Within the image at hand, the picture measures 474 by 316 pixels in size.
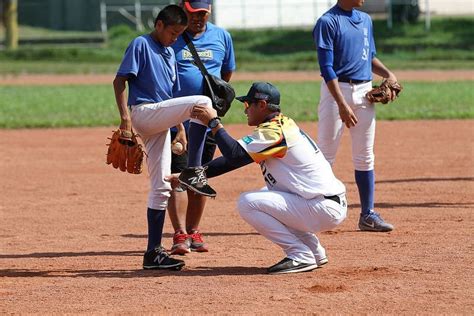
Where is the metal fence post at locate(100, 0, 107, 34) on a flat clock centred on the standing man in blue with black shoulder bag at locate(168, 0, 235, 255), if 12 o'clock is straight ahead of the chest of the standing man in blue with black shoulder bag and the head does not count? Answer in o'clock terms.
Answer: The metal fence post is roughly at 6 o'clock from the standing man in blue with black shoulder bag.

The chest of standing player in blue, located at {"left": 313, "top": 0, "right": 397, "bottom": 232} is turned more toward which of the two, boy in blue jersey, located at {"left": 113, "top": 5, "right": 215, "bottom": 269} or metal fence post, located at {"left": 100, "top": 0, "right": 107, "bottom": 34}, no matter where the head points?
the boy in blue jersey

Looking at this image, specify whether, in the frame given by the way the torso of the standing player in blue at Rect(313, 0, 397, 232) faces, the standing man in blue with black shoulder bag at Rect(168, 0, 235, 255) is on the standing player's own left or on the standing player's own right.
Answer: on the standing player's own right

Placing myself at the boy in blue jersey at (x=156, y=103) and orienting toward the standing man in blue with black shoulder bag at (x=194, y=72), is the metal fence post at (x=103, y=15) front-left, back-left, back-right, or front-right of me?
front-left

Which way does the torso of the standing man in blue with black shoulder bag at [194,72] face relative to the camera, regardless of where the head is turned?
toward the camera

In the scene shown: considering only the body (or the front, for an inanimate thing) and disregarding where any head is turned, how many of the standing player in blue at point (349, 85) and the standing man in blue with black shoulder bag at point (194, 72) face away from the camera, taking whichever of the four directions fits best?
0

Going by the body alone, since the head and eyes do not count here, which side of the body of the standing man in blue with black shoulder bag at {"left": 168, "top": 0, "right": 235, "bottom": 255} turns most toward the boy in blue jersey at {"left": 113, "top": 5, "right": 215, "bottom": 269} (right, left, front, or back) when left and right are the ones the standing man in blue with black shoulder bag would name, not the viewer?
front

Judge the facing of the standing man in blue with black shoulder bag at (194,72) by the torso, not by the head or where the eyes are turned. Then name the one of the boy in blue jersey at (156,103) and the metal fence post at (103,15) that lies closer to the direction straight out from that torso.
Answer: the boy in blue jersey

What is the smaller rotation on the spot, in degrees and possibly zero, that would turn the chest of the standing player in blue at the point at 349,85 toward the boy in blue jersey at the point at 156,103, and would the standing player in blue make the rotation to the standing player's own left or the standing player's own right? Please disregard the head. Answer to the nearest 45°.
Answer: approximately 90° to the standing player's own right

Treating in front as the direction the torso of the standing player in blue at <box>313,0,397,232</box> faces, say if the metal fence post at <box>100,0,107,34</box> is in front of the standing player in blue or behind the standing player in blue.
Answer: behind

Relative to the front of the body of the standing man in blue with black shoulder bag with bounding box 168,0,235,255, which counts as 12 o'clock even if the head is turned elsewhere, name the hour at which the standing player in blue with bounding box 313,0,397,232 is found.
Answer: the standing player in blue with bounding box 313,0,397,232 is roughly at 8 o'clock from the standing man in blue with black shoulder bag with bounding box 168,0,235,255.
